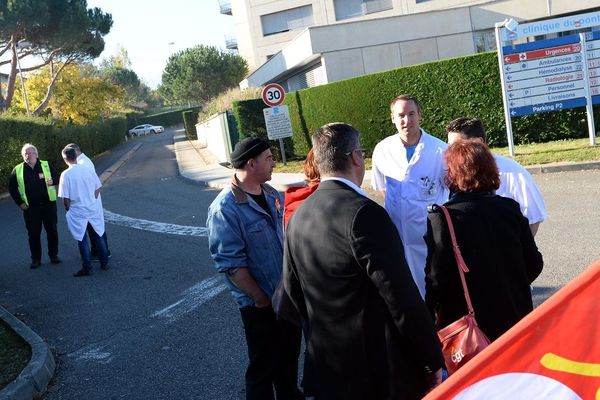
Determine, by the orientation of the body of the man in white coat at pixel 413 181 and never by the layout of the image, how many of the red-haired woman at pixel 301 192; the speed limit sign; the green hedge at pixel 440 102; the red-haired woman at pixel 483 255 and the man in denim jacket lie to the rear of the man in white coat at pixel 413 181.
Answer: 2

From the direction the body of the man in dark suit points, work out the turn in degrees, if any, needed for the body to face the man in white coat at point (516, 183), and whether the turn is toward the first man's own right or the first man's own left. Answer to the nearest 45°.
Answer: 0° — they already face them

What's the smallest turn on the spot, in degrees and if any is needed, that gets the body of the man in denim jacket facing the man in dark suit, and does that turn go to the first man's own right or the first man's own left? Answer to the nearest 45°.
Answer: approximately 45° to the first man's own right

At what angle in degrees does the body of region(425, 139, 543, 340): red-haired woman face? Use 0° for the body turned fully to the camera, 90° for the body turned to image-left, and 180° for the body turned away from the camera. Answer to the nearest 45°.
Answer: approximately 180°

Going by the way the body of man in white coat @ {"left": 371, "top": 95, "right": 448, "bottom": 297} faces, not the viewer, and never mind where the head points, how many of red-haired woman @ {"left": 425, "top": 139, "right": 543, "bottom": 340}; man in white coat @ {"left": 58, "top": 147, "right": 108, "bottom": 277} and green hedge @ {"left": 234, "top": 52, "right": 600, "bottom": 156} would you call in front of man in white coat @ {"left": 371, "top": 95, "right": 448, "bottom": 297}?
1

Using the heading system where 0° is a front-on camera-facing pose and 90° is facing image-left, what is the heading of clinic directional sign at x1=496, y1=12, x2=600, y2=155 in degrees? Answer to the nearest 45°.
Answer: approximately 0°

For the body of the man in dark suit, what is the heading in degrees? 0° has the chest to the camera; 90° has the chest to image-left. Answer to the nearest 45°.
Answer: approximately 225°

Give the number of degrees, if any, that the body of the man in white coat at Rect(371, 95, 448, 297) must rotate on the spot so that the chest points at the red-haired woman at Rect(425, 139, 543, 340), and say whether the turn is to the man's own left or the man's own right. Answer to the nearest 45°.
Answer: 0° — they already face them

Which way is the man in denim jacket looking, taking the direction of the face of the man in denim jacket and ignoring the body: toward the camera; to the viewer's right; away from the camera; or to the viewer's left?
to the viewer's right

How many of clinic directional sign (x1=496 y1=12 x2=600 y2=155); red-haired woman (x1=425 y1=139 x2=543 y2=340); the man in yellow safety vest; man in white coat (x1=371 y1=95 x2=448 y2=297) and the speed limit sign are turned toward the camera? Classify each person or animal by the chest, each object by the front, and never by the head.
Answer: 4
